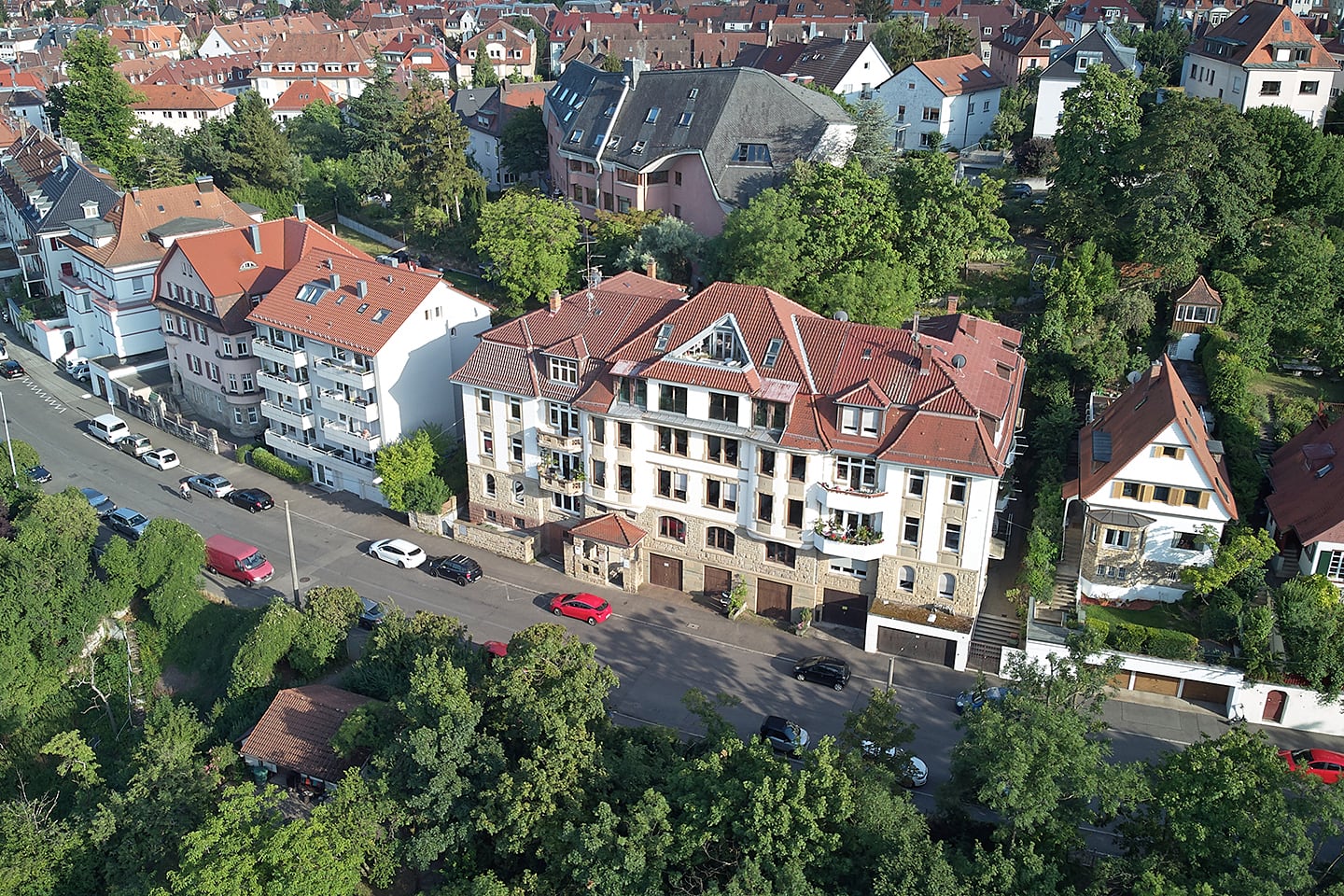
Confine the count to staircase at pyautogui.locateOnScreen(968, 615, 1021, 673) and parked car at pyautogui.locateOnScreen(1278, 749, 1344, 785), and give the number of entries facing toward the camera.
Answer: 1

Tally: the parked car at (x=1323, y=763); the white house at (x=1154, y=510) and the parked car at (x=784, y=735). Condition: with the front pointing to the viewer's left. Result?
1

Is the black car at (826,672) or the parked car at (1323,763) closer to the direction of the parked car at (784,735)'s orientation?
the parked car

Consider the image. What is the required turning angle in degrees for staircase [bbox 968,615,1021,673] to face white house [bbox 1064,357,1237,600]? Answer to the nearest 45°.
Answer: approximately 135° to its left

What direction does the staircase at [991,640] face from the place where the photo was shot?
facing the viewer

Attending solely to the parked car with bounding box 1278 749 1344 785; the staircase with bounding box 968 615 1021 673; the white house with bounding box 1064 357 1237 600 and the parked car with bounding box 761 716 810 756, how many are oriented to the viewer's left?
1

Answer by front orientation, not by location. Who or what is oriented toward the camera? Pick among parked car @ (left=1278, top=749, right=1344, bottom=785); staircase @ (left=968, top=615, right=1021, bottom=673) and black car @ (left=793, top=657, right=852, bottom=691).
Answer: the staircase

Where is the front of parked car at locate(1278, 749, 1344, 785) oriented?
to the viewer's left

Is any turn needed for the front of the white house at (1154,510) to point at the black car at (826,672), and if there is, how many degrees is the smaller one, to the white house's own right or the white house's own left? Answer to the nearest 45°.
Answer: approximately 45° to the white house's own right

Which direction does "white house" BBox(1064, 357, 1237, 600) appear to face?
toward the camera

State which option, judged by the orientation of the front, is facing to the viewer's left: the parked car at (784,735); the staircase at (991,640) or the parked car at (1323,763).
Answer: the parked car at (1323,763)

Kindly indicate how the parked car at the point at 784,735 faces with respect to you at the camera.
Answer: facing the viewer and to the right of the viewer

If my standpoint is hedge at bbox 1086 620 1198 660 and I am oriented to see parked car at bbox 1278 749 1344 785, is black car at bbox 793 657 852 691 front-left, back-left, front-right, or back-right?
back-right

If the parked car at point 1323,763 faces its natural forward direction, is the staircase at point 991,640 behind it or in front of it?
in front

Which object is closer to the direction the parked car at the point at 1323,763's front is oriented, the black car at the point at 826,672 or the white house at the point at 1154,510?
the black car

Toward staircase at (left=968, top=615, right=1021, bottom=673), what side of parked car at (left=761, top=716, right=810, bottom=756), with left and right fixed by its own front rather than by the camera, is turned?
left
